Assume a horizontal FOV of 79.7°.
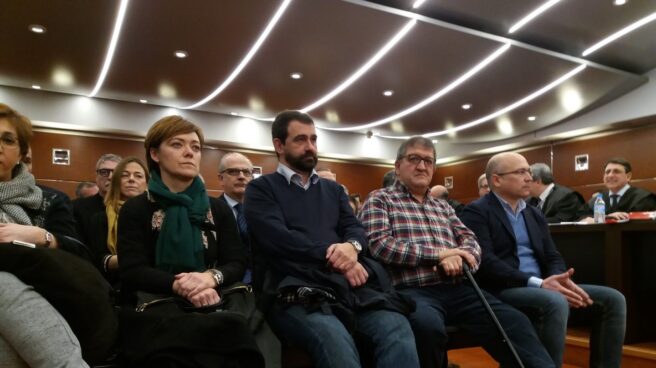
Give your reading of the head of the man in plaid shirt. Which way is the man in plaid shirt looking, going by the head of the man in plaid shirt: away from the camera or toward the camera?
toward the camera

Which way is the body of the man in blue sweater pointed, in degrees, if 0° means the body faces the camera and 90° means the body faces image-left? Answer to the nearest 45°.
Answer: approximately 315°

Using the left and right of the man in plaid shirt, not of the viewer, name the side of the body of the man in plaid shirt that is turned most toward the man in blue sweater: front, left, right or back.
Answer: right

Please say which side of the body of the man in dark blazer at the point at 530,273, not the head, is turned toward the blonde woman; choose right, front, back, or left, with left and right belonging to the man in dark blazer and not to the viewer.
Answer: right

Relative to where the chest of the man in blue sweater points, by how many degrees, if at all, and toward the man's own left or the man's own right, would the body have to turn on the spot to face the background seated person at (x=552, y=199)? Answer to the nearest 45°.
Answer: approximately 90° to the man's own left

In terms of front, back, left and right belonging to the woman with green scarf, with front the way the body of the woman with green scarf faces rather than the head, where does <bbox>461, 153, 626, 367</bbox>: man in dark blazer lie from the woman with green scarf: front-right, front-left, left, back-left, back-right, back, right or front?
front-left

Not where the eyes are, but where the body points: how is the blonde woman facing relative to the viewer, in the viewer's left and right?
facing the viewer and to the right of the viewer

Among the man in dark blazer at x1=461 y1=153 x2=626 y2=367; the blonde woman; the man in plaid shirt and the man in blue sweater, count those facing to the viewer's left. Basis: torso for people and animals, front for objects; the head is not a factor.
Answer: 0

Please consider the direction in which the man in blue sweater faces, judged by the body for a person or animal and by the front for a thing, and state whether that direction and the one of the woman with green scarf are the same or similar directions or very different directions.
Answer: same or similar directions

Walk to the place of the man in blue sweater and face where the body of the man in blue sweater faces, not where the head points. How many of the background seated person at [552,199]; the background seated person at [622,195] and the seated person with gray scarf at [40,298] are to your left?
2
